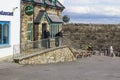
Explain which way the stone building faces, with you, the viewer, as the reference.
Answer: facing the viewer and to the right of the viewer

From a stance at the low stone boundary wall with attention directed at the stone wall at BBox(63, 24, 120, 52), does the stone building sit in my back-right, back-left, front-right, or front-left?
front-left

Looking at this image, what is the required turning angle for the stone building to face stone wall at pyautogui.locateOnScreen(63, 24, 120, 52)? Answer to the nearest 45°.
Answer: approximately 90° to its left
